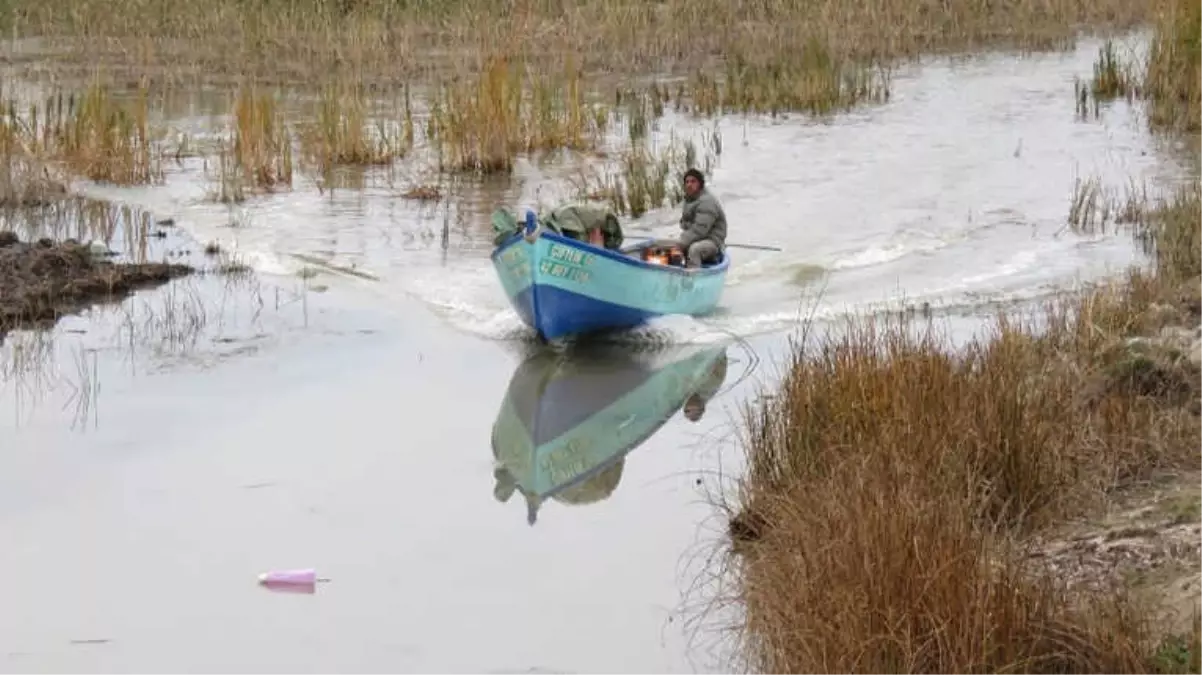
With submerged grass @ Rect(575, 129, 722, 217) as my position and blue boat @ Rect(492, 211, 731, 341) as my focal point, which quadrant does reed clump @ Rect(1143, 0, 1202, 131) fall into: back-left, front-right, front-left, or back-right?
back-left

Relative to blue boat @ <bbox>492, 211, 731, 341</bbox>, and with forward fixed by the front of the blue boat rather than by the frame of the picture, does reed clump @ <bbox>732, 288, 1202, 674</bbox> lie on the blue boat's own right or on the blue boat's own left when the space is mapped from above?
on the blue boat's own left

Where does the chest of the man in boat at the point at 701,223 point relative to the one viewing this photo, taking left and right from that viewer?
facing the viewer and to the left of the viewer

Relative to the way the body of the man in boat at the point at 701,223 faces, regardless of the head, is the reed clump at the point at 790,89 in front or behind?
behind

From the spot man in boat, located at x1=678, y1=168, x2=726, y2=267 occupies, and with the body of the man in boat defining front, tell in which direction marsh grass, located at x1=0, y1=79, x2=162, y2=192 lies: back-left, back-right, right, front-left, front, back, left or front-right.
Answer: right

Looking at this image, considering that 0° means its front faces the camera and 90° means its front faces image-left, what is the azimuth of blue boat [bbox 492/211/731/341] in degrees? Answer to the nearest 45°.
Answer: approximately 45°

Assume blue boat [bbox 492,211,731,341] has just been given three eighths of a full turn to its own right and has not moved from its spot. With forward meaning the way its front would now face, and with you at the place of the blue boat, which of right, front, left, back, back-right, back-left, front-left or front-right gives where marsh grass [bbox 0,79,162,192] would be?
front-left

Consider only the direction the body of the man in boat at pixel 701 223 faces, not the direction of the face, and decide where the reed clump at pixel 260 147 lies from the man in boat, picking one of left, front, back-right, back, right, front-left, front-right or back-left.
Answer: right

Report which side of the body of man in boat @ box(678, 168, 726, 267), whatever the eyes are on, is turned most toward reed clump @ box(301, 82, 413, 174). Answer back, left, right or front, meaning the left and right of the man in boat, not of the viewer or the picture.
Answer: right

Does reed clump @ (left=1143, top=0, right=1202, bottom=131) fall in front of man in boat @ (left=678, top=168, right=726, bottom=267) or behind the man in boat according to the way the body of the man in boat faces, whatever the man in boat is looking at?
behind

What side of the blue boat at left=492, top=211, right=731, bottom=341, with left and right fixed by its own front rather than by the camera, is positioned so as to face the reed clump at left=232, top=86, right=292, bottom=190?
right

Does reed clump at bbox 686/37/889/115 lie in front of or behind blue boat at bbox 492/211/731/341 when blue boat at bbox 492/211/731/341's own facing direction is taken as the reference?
behind

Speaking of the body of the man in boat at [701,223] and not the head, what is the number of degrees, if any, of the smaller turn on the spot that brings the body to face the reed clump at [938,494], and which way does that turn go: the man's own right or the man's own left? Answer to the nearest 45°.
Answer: approximately 45° to the man's own left

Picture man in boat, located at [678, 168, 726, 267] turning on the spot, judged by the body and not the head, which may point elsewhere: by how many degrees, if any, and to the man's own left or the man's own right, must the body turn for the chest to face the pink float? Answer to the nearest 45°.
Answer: approximately 45° to the man's own left
